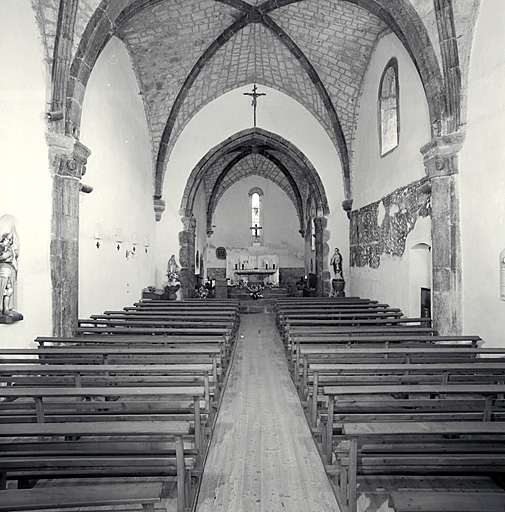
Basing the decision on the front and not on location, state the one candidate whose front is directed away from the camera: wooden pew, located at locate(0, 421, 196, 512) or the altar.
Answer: the wooden pew

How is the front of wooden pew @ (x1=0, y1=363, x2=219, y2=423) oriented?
away from the camera

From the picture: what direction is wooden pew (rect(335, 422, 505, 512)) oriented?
away from the camera

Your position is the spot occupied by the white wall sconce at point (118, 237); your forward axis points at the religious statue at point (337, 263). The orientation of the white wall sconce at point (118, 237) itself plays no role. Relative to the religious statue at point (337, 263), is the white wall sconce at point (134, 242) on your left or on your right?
left

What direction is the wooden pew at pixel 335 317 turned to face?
away from the camera

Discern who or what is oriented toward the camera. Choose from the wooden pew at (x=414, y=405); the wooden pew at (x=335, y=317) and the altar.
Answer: the altar

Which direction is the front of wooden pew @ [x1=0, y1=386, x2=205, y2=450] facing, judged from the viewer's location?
facing away from the viewer

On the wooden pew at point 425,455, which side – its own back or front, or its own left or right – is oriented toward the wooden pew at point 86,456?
left

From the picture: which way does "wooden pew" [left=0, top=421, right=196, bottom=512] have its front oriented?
away from the camera

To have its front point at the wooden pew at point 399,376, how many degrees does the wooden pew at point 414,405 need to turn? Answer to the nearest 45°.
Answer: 0° — it already faces it

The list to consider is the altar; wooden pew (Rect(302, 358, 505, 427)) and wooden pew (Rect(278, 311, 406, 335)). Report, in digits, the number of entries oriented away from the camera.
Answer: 2

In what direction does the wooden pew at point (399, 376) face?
away from the camera

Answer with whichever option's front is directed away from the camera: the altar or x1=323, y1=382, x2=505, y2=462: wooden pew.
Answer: the wooden pew

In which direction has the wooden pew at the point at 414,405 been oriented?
away from the camera
